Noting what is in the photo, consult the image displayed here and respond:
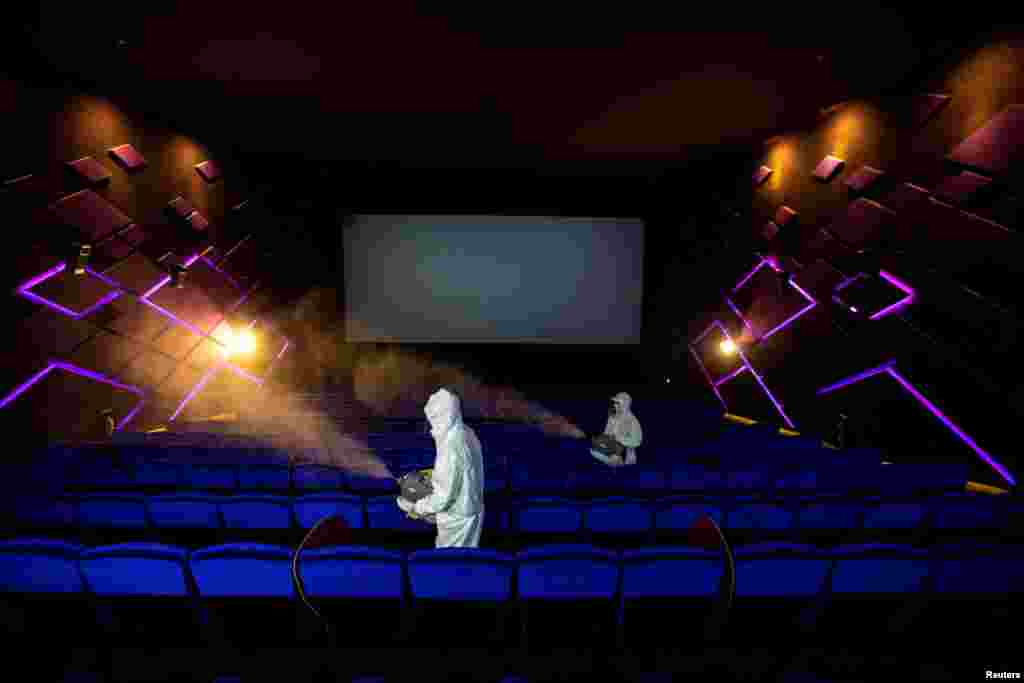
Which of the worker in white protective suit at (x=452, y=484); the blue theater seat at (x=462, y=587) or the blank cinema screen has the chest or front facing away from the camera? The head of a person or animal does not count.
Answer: the blue theater seat

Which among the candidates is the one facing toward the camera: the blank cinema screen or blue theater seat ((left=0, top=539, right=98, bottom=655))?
the blank cinema screen

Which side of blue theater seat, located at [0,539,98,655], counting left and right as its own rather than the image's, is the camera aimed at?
back

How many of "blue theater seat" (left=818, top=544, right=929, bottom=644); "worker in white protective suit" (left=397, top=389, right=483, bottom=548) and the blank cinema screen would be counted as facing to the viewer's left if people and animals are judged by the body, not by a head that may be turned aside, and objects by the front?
1

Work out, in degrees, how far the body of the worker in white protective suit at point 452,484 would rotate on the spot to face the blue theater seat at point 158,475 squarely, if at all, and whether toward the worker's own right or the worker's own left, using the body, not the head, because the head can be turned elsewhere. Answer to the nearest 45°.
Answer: approximately 45° to the worker's own right

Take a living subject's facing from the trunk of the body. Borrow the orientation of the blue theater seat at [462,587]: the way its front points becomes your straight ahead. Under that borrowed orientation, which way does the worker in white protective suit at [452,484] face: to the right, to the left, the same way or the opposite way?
to the left

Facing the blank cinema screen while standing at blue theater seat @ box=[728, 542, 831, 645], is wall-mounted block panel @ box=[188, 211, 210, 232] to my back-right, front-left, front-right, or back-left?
front-left

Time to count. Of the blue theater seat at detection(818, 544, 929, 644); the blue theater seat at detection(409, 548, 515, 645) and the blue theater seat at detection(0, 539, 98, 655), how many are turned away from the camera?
3

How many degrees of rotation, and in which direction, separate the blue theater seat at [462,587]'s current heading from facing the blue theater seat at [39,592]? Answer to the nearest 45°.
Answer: approximately 90° to its left

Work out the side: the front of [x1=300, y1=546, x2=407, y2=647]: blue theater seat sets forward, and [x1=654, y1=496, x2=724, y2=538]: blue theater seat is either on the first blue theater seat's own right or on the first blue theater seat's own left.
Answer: on the first blue theater seat's own right

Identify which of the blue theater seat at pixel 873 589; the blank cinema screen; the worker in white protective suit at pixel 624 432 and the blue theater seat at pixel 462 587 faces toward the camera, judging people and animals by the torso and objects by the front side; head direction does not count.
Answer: the blank cinema screen

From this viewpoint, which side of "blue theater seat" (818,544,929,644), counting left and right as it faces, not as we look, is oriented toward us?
back

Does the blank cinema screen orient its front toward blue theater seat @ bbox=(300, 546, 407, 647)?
yes

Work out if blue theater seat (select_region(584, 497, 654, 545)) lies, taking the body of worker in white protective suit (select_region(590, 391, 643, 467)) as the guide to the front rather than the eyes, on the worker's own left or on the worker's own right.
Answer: on the worker's own left

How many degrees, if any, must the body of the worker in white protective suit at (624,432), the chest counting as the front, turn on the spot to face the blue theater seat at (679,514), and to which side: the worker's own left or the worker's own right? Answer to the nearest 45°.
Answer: approximately 90° to the worker's own left

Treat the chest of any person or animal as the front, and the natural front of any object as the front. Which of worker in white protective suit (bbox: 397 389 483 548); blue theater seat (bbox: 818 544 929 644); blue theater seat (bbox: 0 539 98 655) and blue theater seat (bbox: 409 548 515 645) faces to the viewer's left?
the worker in white protective suit

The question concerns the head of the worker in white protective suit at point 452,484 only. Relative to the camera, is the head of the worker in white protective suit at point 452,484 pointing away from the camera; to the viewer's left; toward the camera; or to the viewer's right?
to the viewer's left

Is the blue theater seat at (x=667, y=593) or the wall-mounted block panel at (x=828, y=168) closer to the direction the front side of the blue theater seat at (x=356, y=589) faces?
the wall-mounted block panel
